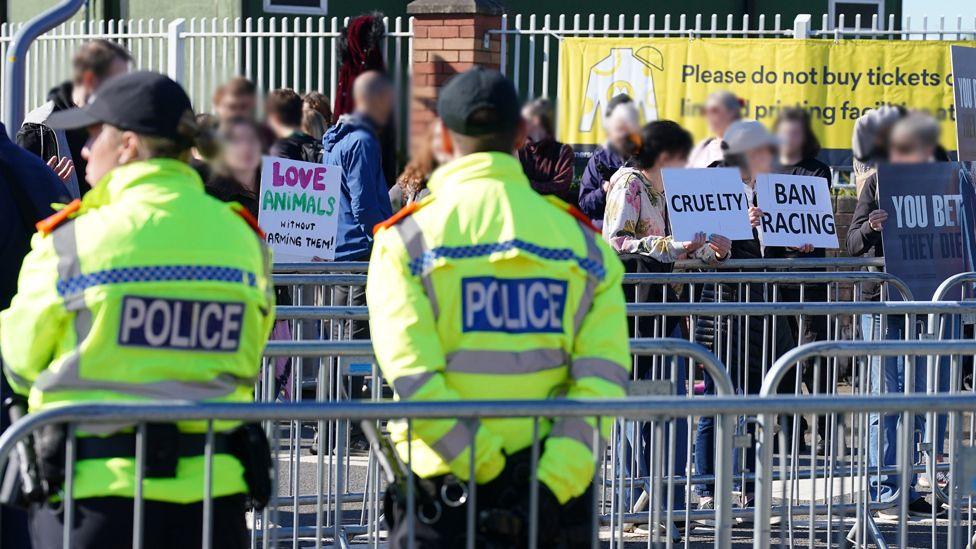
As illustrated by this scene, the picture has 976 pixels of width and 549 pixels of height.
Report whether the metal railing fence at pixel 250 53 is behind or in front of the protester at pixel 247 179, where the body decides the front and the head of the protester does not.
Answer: behind

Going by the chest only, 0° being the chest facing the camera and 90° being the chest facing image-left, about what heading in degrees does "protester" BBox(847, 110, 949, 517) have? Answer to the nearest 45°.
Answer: approximately 45°

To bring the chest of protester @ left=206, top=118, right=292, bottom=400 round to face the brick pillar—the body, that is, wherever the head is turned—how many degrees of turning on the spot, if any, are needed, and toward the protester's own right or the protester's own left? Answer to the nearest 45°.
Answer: approximately 135° to the protester's own left

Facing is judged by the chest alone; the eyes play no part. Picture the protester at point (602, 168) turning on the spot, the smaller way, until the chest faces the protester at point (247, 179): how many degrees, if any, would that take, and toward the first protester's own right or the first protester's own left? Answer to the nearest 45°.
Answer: approximately 90° to the first protester's own right

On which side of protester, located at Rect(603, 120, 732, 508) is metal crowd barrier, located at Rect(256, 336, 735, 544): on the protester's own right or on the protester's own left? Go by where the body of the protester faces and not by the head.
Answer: on the protester's own right

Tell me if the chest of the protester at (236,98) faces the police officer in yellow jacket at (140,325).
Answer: yes

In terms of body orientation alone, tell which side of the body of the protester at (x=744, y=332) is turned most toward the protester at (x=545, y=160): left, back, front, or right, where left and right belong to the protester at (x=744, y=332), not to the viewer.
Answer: back

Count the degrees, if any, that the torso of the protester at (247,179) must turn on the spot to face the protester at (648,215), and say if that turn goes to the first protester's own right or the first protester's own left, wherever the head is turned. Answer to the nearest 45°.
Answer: approximately 45° to the first protester's own left

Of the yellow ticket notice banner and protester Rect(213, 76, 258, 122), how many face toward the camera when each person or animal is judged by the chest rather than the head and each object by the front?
2

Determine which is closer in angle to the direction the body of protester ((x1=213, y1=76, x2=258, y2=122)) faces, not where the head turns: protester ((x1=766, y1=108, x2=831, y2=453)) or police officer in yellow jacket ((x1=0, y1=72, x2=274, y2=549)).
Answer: the police officer in yellow jacket

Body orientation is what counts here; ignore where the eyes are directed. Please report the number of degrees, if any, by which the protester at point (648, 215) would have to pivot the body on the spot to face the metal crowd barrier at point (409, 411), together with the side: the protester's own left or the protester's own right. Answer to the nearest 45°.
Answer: approximately 90° to the protester's own right

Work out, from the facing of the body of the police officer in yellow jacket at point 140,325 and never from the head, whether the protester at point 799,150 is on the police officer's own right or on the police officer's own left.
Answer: on the police officer's own right

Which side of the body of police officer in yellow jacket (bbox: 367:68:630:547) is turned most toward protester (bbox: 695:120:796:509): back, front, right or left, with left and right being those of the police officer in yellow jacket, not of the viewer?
front

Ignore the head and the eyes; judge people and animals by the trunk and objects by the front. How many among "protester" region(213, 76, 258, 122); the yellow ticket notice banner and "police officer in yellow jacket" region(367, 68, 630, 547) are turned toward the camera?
2
